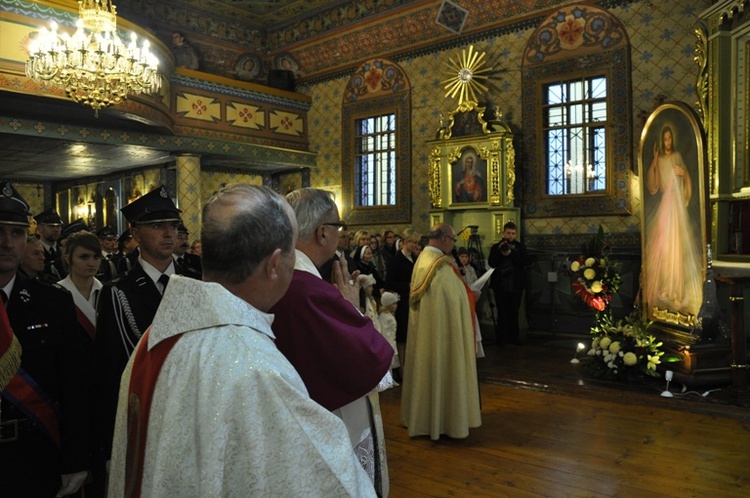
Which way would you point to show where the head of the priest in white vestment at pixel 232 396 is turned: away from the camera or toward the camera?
away from the camera

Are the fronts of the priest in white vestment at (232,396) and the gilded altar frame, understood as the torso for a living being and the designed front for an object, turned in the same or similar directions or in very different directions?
very different directions

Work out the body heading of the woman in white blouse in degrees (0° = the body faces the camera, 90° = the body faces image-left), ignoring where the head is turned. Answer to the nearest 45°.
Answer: approximately 315°

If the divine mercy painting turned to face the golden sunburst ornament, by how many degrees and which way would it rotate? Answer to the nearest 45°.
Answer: approximately 90° to its right

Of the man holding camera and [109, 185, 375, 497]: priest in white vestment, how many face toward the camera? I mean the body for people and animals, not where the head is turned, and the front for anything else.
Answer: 1

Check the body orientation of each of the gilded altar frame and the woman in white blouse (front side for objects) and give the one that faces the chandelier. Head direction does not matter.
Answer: the gilded altar frame

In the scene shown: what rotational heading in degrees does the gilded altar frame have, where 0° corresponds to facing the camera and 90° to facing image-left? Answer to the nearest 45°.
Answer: approximately 45°

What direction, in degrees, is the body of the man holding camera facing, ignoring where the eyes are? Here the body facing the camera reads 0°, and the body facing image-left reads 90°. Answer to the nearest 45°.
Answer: approximately 0°

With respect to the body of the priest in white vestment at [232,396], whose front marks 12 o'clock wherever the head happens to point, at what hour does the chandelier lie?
The chandelier is roughly at 10 o'clock from the priest in white vestment.
